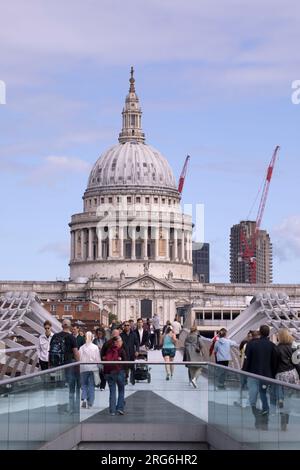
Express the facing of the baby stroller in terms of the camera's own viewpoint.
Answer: facing the viewer

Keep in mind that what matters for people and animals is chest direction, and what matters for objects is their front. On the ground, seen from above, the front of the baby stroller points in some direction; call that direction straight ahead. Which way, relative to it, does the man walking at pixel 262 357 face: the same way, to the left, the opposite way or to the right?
the opposite way

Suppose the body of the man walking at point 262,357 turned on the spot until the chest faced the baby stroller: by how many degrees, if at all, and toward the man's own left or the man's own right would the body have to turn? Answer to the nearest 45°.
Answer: approximately 45° to the man's own left

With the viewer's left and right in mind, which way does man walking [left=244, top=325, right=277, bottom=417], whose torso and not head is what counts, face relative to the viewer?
facing away from the viewer
